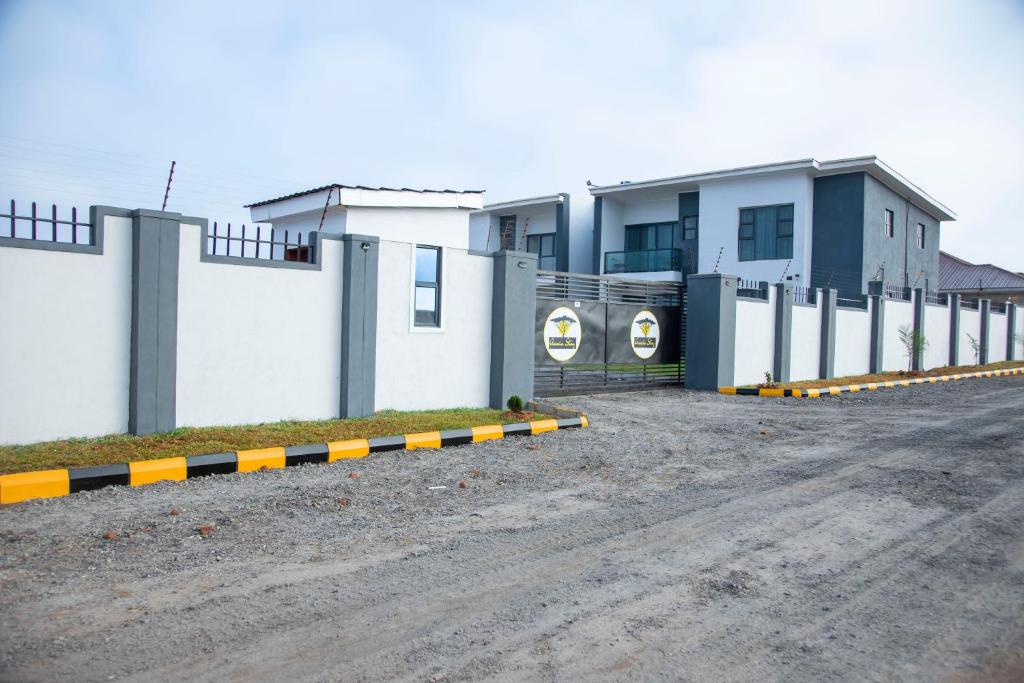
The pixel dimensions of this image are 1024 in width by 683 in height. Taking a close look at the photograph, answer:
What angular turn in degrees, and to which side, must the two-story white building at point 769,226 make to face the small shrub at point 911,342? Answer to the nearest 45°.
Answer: approximately 90° to its left

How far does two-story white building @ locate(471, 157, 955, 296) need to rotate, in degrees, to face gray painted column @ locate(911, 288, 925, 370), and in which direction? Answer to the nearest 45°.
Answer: approximately 45° to its left

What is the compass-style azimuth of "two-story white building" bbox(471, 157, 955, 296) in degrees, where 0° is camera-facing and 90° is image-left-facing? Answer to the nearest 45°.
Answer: approximately 45°

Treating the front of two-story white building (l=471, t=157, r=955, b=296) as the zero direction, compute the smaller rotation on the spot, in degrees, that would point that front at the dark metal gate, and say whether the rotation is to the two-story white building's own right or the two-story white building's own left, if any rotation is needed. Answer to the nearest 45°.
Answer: approximately 45° to the two-story white building's own left

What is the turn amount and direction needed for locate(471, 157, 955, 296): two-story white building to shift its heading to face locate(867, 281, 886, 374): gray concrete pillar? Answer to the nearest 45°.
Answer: approximately 90° to its left

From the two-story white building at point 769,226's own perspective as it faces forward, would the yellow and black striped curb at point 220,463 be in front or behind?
in front
